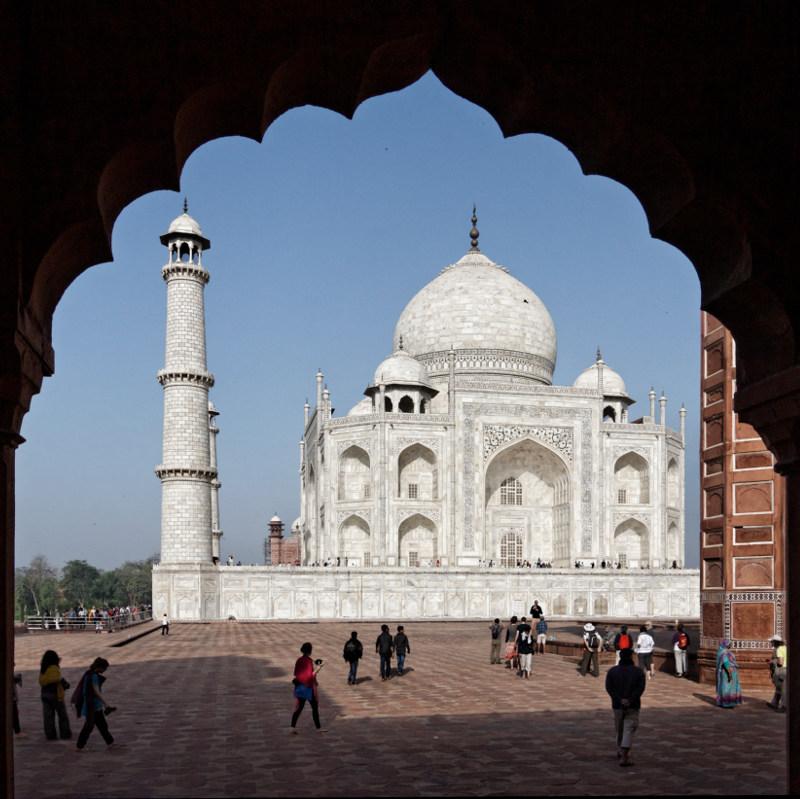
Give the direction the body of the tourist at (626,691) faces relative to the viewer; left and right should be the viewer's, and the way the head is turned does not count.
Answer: facing away from the viewer

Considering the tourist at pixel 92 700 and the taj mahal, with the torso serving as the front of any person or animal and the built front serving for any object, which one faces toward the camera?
the taj mahal

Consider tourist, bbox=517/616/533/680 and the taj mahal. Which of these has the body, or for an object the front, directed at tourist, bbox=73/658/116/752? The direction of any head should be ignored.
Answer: the taj mahal

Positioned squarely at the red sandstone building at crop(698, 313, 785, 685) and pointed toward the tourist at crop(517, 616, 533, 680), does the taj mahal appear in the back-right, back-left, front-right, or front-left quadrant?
front-right

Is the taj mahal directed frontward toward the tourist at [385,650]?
yes

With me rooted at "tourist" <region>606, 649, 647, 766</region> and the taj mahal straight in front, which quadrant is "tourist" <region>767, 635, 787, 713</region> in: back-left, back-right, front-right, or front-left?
front-right

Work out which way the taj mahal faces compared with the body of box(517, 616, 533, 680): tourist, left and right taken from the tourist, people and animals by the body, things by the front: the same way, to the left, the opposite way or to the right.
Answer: the opposite way

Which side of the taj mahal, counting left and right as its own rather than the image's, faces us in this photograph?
front

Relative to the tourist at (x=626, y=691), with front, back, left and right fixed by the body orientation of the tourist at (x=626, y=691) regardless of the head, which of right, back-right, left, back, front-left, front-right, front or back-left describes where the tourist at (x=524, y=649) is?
front

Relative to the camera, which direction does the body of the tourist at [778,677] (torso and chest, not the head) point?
to the viewer's left

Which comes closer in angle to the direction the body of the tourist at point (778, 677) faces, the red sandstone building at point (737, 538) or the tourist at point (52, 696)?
the tourist

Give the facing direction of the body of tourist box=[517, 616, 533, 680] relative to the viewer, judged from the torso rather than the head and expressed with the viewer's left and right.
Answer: facing away from the viewer

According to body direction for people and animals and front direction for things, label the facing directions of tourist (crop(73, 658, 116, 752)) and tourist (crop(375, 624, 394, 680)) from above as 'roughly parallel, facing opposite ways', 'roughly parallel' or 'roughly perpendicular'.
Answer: roughly perpendicular

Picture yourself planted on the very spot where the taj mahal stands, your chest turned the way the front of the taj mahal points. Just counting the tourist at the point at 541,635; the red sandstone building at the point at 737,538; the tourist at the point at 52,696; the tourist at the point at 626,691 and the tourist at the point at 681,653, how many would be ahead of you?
5

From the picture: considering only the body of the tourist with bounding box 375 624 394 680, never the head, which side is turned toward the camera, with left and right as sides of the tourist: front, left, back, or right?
back
